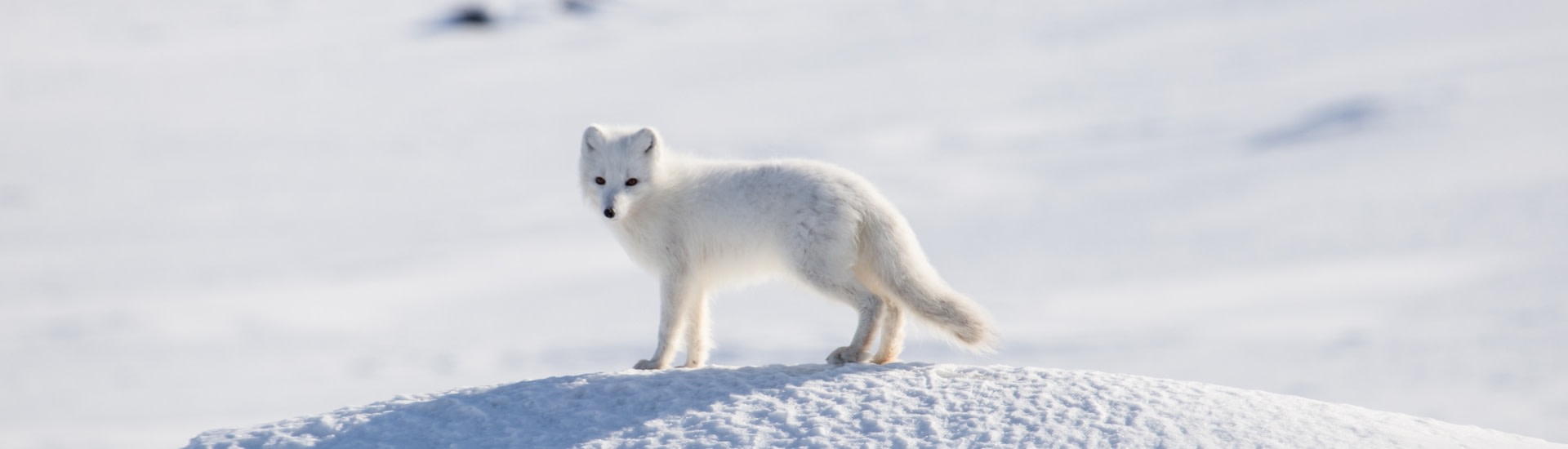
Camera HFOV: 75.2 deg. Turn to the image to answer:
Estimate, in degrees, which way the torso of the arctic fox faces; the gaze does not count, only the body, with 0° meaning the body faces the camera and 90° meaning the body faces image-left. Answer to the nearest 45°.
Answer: approximately 90°
